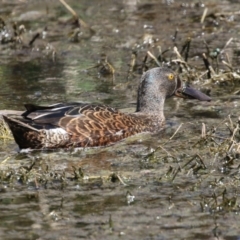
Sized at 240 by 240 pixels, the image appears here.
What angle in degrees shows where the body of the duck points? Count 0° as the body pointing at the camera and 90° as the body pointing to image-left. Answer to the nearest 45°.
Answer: approximately 270°

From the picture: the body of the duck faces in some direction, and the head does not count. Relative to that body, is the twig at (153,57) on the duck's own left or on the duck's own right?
on the duck's own left
